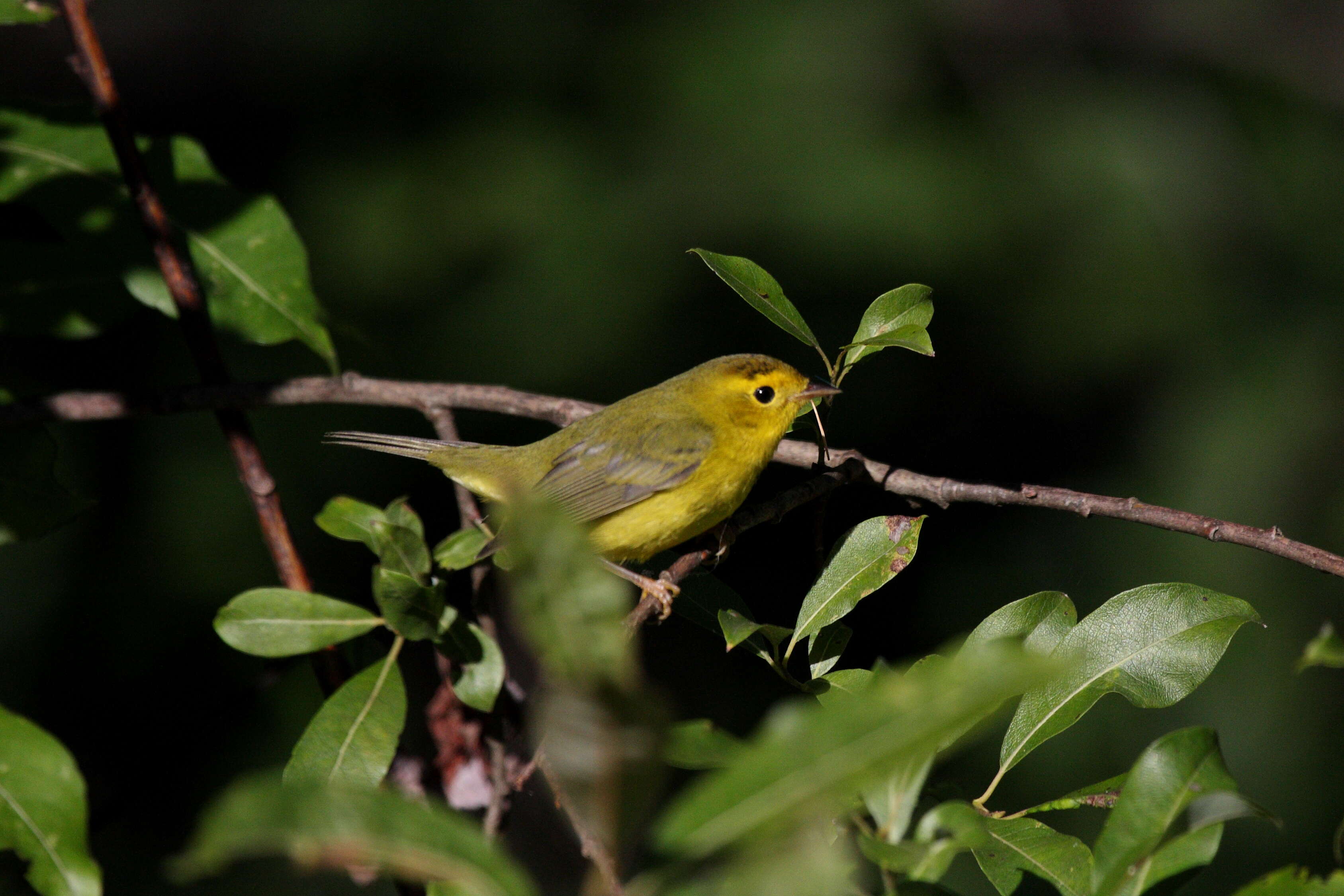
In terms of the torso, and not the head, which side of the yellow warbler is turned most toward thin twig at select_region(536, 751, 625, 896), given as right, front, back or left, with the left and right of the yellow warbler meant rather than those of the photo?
right

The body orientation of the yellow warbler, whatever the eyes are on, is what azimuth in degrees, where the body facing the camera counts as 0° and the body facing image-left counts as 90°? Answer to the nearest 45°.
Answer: approximately 270°

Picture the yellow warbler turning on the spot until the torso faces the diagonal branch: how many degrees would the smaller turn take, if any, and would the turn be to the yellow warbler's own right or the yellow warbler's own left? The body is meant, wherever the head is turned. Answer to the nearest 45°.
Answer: approximately 135° to the yellow warbler's own right

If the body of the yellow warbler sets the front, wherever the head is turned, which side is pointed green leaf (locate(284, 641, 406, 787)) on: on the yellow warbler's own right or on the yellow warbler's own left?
on the yellow warbler's own right

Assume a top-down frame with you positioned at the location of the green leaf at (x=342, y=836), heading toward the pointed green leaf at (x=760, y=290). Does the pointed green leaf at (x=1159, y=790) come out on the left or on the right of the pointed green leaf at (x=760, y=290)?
right

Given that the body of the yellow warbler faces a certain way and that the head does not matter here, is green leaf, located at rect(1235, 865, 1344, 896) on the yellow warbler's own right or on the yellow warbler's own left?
on the yellow warbler's own right
